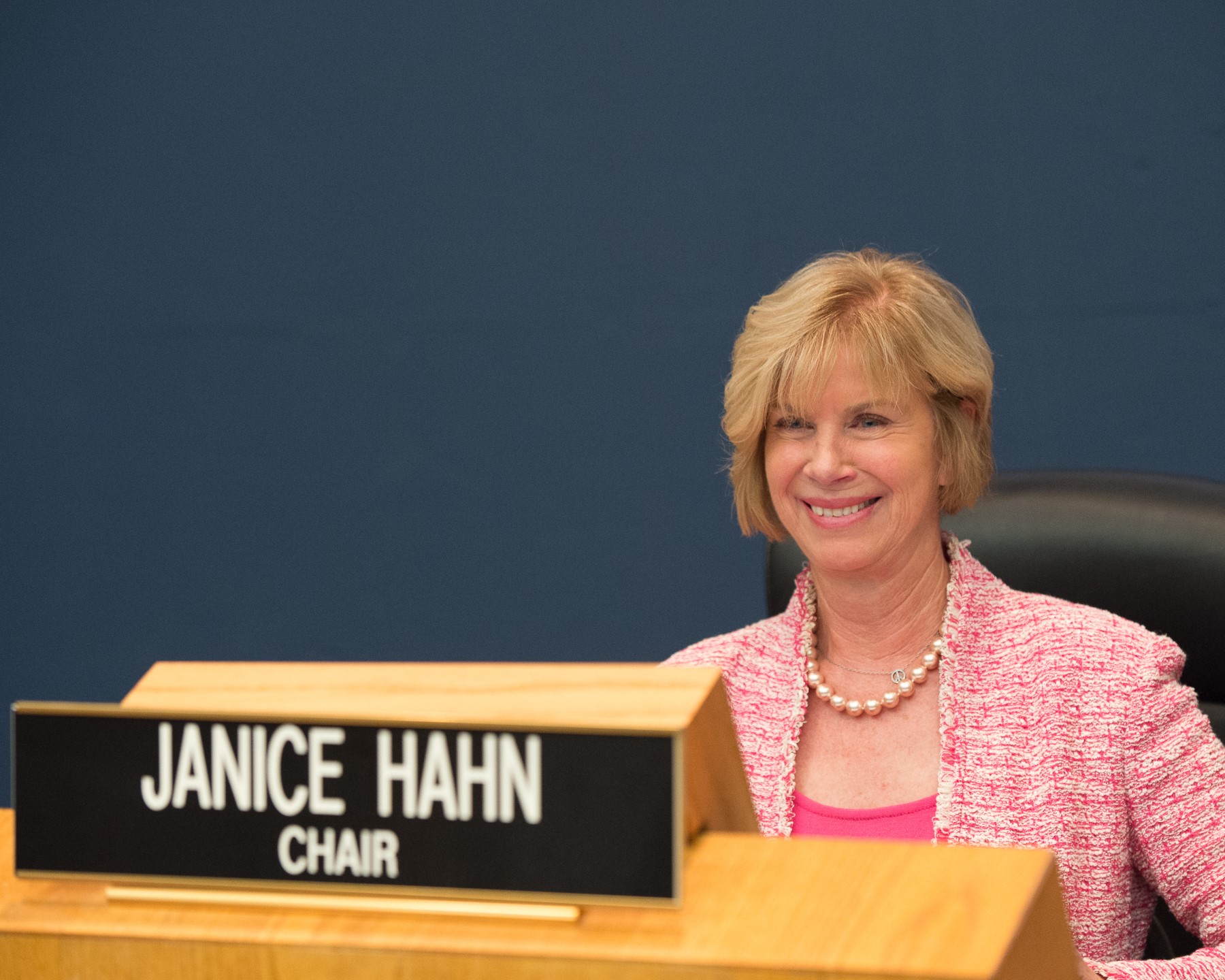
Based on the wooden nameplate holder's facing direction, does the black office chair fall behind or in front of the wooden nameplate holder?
behind

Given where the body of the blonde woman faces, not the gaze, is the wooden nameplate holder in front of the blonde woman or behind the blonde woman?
in front

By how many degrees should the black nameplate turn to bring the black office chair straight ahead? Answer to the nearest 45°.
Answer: approximately 135° to its left

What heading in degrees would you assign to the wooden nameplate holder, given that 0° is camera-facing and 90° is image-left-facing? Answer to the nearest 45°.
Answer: approximately 0°

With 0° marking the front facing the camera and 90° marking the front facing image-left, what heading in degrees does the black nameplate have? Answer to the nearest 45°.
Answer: approximately 0°

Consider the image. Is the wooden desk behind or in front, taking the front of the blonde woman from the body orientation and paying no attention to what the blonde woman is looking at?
in front

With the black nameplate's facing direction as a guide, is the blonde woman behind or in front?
behind
